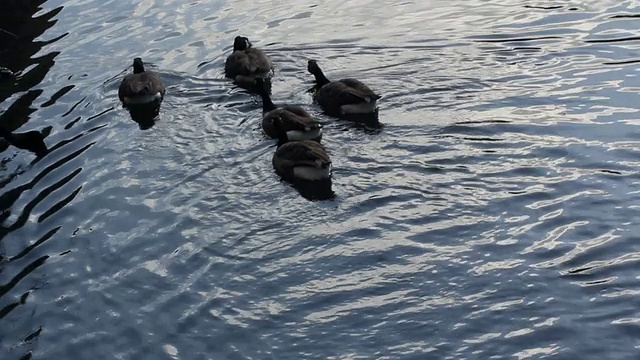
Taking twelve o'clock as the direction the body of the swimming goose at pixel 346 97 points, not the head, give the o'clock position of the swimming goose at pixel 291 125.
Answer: the swimming goose at pixel 291 125 is roughly at 9 o'clock from the swimming goose at pixel 346 97.

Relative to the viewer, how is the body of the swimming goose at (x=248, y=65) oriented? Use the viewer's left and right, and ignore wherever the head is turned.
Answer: facing away from the viewer and to the left of the viewer

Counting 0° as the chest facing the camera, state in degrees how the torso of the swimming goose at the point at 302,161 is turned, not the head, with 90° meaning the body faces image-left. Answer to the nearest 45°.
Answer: approximately 135°

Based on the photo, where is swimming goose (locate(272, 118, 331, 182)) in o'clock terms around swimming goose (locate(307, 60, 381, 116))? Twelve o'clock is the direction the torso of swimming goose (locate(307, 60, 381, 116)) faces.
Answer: swimming goose (locate(272, 118, 331, 182)) is roughly at 8 o'clock from swimming goose (locate(307, 60, 381, 116)).

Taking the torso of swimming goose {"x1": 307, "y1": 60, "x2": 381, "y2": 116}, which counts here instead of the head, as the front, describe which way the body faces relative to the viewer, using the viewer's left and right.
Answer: facing away from the viewer and to the left of the viewer

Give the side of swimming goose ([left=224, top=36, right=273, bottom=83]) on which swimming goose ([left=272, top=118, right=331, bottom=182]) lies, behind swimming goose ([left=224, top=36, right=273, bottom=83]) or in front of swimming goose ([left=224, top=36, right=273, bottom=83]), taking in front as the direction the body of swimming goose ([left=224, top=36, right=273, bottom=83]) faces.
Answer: behind

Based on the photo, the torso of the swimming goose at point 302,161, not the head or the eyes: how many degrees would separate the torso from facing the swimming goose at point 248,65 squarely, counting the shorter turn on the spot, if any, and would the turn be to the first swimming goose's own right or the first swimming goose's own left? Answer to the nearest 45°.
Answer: approximately 45° to the first swimming goose's own right

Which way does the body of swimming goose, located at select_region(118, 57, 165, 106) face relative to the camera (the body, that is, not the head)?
away from the camera

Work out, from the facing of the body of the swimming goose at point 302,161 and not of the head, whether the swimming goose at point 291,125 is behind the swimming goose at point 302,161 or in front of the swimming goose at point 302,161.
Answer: in front

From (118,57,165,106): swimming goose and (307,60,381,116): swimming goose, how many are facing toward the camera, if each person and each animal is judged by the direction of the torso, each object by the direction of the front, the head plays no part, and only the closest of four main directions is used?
0

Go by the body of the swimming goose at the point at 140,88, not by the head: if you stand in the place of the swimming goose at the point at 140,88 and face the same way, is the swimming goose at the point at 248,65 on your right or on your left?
on your right

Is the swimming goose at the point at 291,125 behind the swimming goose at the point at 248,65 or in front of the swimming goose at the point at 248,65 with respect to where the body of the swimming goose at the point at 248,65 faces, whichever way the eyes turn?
behind
